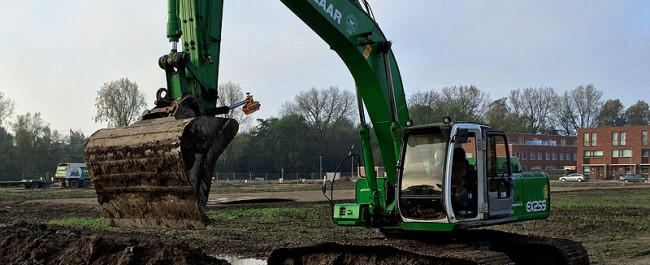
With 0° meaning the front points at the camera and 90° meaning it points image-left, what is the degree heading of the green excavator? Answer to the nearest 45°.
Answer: approximately 45°
